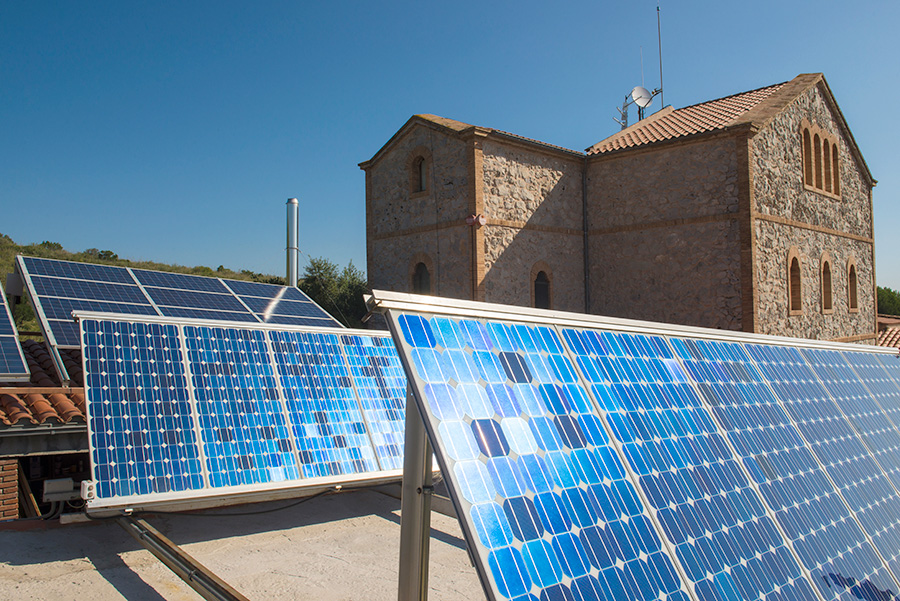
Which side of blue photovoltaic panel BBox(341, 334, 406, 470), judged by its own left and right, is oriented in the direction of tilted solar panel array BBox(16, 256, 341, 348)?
back

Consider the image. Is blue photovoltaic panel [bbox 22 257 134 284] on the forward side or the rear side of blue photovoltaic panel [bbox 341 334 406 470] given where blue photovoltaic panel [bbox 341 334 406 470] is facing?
on the rear side

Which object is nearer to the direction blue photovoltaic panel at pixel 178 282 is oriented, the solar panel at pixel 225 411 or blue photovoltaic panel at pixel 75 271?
the solar panel

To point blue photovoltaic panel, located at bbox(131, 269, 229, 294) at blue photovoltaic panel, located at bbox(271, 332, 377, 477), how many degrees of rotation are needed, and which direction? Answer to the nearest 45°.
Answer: approximately 45° to its right

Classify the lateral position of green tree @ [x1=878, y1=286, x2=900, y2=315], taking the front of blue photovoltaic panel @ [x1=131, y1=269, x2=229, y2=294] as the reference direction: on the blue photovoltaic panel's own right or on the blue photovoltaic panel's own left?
on the blue photovoltaic panel's own left

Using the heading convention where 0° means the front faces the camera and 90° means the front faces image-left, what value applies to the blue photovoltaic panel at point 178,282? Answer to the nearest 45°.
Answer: approximately 315°

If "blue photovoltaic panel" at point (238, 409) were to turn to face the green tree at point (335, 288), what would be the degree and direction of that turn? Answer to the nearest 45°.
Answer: approximately 135° to its left

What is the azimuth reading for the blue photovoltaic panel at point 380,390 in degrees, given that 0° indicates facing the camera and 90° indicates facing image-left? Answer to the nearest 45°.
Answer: approximately 315°

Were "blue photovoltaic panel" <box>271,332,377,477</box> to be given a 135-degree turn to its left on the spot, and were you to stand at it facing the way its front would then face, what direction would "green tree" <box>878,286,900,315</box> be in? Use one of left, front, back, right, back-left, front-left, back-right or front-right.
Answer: front-right

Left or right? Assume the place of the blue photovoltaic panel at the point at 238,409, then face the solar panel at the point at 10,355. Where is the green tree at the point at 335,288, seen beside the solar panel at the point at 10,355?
right
